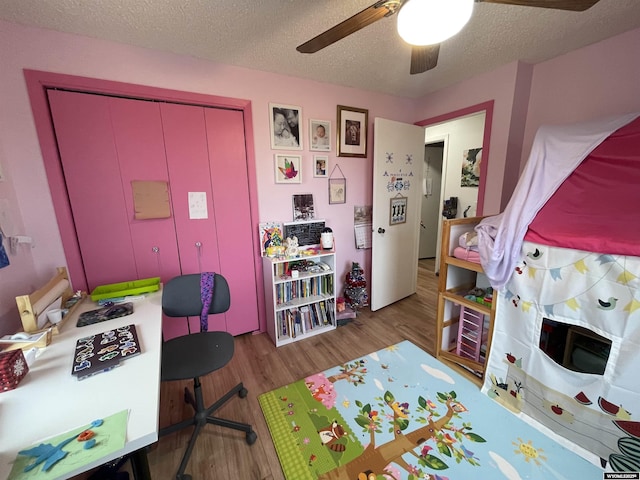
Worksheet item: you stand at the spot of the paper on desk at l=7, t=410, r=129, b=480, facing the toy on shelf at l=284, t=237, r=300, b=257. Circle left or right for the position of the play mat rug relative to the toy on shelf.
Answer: right

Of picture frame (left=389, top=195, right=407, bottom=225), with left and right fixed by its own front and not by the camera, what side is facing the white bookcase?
right

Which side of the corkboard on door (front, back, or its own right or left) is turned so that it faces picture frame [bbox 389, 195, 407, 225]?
left

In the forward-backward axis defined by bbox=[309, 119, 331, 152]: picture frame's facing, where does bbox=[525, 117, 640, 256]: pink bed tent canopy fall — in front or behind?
in front

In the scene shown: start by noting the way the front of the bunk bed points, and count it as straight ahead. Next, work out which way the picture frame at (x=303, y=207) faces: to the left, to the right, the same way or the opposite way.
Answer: to the left

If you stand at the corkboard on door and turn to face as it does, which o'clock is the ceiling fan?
The ceiling fan is roughly at 11 o'clock from the corkboard on door.

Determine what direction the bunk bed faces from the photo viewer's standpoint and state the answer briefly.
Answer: facing the viewer and to the left of the viewer

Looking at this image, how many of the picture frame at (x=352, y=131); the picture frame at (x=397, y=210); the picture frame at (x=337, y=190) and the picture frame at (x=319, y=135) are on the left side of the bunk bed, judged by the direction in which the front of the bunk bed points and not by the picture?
0

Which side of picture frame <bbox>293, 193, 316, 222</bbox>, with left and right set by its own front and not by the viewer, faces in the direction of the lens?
front

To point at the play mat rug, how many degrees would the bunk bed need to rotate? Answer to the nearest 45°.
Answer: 0° — it already faces it

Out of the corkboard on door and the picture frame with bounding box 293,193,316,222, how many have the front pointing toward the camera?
2

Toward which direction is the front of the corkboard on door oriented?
toward the camera

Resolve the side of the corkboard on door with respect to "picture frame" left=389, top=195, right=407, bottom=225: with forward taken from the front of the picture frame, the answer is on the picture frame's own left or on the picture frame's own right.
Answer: on the picture frame's own right

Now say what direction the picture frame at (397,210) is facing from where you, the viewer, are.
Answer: facing the viewer and to the right of the viewer

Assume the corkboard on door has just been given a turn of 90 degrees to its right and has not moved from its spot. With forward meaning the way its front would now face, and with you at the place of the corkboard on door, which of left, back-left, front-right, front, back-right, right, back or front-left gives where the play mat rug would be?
back-left

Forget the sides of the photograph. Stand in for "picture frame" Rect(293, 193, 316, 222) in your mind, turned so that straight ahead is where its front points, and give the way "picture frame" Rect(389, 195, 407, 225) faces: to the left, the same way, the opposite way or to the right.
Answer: the same way
